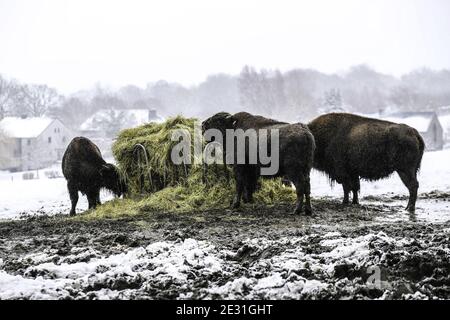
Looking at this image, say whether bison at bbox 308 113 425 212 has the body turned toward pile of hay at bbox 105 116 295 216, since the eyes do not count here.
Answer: yes

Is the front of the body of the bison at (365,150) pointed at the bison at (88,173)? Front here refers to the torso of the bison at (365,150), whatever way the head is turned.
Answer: yes

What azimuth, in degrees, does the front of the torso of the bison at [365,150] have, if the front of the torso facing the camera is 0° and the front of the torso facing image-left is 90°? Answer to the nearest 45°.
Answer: approximately 90°
